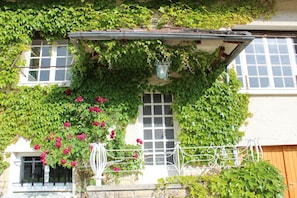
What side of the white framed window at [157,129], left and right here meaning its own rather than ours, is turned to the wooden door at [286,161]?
left

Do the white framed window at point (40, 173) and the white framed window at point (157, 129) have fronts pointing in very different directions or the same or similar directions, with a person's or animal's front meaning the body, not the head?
same or similar directions

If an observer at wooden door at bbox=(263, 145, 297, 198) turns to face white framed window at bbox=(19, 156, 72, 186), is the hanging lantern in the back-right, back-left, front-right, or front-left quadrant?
front-left

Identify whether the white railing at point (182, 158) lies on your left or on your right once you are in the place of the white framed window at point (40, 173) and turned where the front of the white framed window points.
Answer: on your left

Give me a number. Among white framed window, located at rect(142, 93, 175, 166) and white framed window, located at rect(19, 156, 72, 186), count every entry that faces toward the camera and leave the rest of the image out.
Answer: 2

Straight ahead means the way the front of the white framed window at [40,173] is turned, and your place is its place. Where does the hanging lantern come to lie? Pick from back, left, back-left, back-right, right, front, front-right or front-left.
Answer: front-left

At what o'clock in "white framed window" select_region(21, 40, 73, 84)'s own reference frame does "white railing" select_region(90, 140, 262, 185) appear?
The white railing is roughly at 10 o'clock from the white framed window.

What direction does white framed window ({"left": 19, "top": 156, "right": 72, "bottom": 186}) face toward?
toward the camera

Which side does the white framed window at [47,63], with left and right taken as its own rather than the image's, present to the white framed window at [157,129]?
left

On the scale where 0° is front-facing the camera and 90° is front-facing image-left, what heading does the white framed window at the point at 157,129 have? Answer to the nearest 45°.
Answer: approximately 0°

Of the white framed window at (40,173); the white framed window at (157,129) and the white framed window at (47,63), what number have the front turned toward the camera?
3

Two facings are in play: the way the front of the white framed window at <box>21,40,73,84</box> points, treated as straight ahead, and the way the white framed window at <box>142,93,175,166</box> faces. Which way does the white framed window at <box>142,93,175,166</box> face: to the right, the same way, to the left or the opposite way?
the same way

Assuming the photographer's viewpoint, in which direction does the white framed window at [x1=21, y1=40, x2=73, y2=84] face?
facing the viewer

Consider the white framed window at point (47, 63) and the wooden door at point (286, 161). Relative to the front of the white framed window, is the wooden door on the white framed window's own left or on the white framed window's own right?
on the white framed window's own left

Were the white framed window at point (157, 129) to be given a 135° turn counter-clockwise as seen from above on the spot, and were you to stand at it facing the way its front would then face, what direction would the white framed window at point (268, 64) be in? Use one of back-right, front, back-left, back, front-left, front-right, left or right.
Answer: front-right

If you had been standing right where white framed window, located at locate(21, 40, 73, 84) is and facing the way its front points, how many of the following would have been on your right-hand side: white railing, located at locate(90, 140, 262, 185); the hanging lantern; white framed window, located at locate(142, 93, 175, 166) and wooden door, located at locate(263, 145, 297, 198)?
0
